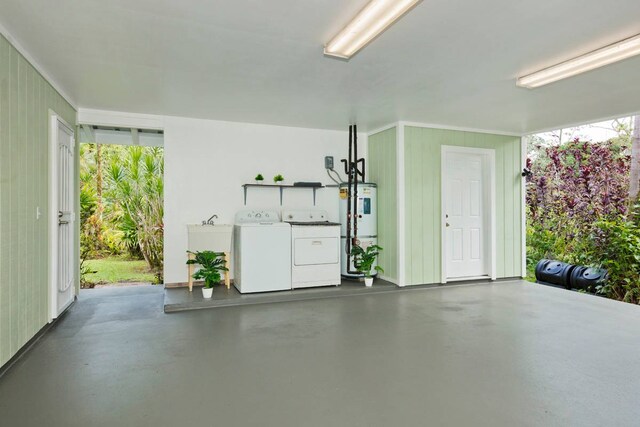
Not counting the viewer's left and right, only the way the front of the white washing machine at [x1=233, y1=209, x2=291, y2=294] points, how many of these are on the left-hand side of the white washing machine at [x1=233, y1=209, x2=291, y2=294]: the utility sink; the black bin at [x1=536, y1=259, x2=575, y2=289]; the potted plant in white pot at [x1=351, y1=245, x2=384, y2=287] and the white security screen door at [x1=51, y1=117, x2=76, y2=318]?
2

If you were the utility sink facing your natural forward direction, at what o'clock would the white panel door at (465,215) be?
The white panel door is roughly at 9 o'clock from the utility sink.

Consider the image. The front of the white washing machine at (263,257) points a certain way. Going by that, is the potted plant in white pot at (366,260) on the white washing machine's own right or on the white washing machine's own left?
on the white washing machine's own left

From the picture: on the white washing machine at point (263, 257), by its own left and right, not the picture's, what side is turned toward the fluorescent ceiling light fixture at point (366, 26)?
front

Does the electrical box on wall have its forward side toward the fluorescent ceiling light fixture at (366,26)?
yes

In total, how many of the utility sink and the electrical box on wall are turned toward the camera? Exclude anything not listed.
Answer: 2

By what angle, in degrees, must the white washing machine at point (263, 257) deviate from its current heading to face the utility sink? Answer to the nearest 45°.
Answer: approximately 90° to its right

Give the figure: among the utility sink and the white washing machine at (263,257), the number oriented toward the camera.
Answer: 2

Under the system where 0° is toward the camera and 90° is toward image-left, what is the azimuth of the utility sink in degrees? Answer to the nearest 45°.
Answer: approximately 0°

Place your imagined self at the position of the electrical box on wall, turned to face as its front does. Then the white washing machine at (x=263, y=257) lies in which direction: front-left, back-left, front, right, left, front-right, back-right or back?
front-right

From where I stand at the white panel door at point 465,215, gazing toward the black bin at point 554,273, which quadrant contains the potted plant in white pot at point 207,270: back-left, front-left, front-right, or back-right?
back-right

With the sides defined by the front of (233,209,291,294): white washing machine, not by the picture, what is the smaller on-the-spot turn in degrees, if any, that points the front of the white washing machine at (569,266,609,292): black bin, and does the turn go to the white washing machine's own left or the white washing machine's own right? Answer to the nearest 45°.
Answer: approximately 90° to the white washing machine's own left

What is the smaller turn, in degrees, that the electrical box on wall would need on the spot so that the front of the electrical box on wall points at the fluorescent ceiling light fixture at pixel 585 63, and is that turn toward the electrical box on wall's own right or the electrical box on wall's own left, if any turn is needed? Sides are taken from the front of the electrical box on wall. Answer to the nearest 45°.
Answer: approximately 45° to the electrical box on wall's own left
